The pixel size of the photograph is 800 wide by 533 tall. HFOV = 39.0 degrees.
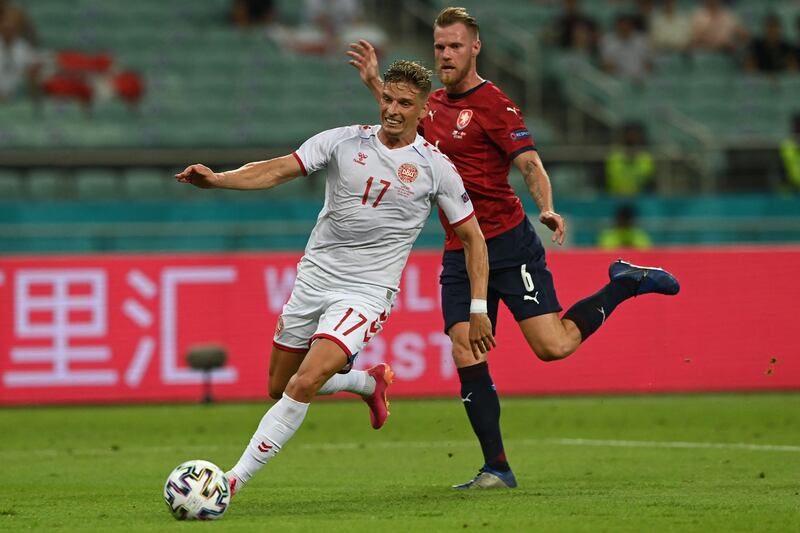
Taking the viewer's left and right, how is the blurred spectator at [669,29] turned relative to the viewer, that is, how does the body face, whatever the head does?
facing the viewer

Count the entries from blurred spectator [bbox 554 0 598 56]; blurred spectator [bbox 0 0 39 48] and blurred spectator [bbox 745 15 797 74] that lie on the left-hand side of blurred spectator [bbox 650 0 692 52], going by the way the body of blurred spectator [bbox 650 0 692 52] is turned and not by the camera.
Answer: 1

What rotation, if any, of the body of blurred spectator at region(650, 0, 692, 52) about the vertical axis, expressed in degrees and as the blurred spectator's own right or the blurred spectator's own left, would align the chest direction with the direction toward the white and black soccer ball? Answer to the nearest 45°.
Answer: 0° — they already face it

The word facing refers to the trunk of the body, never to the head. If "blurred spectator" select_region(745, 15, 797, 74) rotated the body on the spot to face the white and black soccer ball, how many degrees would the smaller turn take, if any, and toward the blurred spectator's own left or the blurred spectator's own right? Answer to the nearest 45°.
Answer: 0° — they already face it

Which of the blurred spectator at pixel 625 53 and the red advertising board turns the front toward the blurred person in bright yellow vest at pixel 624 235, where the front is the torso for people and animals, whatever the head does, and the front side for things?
the blurred spectator at pixel 625 53

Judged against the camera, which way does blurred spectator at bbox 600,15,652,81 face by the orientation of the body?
toward the camera

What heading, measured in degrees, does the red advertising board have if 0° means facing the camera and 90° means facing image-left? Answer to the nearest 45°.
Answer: approximately 0°

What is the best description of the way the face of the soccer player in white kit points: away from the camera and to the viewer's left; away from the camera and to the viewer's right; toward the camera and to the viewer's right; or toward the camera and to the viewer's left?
toward the camera and to the viewer's left

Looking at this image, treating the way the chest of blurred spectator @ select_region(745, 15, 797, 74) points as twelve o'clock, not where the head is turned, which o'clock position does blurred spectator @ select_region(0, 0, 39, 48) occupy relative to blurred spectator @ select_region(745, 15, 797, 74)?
blurred spectator @ select_region(0, 0, 39, 48) is roughly at 2 o'clock from blurred spectator @ select_region(745, 15, 797, 74).

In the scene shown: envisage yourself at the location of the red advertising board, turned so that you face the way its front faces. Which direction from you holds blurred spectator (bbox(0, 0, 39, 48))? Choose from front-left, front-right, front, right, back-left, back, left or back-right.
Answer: back-right

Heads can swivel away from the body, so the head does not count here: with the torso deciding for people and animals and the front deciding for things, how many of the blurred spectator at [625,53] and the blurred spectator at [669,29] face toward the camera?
2

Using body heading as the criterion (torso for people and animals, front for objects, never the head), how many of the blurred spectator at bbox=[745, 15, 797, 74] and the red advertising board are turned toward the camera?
2

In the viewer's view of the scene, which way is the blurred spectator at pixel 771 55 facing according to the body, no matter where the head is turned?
toward the camera

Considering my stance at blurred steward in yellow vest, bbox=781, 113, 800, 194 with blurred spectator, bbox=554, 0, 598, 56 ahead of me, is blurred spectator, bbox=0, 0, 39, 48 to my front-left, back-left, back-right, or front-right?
front-left
